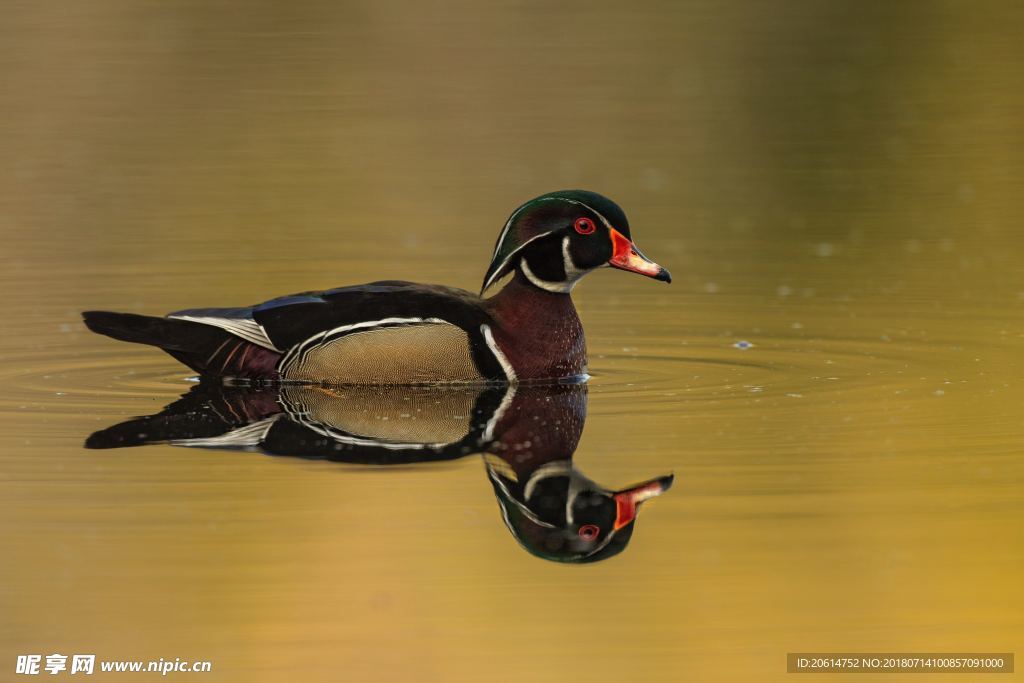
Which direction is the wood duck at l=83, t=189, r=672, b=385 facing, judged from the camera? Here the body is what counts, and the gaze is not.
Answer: to the viewer's right
